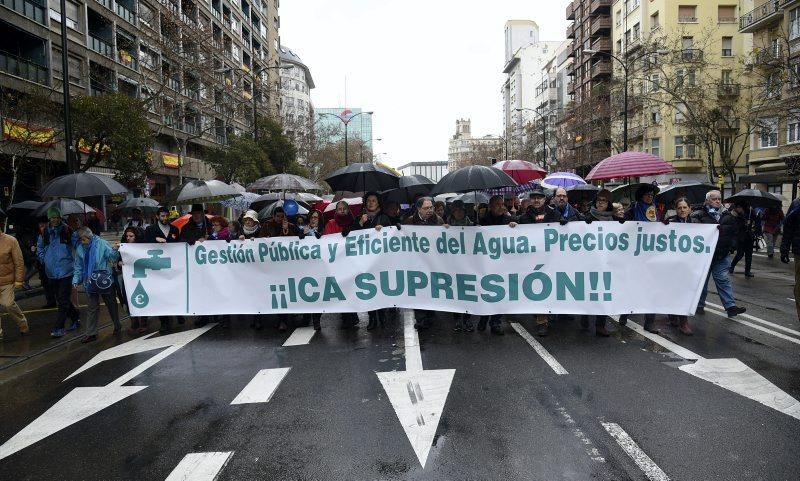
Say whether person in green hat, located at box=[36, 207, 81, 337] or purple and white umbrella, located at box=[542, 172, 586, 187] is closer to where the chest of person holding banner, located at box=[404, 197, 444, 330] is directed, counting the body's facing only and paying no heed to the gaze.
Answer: the person in green hat

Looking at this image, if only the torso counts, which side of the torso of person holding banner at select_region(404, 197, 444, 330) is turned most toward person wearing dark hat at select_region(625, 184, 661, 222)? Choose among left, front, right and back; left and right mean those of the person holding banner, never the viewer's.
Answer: left

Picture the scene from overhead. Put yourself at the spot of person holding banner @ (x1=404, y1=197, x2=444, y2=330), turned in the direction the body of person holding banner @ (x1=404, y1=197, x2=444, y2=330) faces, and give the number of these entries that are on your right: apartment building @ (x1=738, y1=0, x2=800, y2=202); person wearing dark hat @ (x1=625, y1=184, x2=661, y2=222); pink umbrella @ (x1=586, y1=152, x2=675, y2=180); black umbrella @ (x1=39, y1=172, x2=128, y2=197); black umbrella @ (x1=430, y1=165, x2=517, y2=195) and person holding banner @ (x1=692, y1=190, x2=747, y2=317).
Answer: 1

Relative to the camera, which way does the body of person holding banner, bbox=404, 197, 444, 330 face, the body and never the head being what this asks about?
toward the camera

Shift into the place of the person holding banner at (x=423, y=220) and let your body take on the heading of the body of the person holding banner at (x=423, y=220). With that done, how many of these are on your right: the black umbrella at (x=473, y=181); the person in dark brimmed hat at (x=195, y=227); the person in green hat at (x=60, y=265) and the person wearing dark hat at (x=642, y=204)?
2

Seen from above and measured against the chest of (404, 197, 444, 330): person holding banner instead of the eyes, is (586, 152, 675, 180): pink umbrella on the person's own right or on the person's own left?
on the person's own left

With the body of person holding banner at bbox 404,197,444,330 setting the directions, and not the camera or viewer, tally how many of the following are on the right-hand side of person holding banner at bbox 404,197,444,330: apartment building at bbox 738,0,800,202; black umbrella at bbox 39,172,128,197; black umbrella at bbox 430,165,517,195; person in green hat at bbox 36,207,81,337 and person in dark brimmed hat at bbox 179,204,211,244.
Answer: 3

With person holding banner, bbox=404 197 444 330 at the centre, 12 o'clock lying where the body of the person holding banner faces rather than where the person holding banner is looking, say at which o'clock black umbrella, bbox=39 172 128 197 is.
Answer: The black umbrella is roughly at 3 o'clock from the person holding banner.

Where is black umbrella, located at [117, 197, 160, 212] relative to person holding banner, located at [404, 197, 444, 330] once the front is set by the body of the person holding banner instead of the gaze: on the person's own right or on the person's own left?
on the person's own right

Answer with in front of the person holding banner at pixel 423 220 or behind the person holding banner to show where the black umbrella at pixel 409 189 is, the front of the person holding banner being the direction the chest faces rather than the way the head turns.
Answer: behind

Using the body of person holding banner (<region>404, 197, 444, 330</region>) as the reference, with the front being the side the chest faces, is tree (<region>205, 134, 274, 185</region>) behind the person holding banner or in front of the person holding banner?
behind

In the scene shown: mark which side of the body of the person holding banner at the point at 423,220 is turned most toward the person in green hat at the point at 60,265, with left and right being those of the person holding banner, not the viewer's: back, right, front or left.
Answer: right

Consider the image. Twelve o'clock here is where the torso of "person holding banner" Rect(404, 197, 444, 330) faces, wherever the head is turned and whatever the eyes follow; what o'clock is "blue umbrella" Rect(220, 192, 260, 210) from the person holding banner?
The blue umbrella is roughly at 5 o'clock from the person holding banner.

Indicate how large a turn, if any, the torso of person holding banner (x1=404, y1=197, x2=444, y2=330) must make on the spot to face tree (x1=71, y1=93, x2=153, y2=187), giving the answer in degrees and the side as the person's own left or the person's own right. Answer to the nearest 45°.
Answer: approximately 135° to the person's own right

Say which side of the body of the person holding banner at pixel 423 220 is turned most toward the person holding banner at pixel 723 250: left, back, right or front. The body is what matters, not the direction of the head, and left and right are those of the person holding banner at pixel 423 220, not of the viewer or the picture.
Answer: left

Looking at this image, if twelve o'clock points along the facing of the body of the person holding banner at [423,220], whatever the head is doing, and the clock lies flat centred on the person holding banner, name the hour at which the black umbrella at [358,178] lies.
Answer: The black umbrella is roughly at 3 o'clock from the person holding banner.

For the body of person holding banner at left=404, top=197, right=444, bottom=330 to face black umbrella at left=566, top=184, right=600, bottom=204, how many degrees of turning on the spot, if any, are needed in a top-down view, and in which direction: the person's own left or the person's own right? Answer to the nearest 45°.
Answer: approximately 135° to the person's own left
